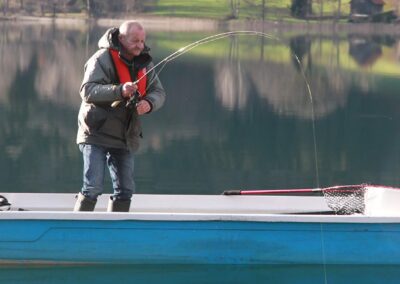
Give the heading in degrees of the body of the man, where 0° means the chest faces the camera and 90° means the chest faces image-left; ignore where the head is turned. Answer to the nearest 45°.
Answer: approximately 315°

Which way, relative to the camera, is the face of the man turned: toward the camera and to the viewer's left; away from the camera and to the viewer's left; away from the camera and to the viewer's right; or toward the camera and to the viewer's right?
toward the camera and to the viewer's right

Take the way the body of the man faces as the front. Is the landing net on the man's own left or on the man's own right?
on the man's own left
